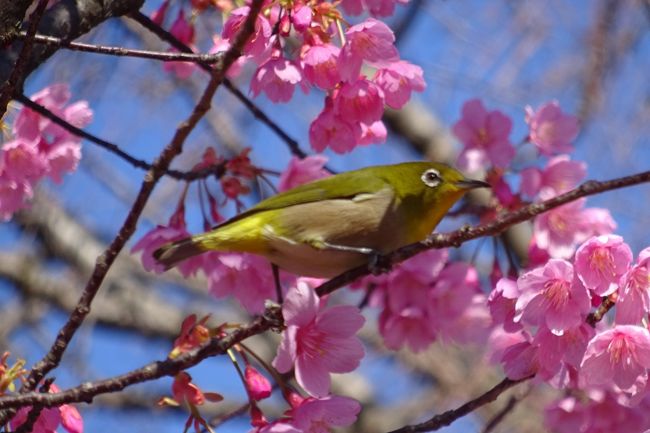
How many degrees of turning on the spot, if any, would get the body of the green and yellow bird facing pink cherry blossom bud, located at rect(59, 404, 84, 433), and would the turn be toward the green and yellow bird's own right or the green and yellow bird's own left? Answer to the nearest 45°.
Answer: approximately 135° to the green and yellow bird's own right

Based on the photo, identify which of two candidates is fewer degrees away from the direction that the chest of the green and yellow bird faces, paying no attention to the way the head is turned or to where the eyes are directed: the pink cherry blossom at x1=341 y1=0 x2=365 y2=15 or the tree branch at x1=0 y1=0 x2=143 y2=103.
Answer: the pink cherry blossom

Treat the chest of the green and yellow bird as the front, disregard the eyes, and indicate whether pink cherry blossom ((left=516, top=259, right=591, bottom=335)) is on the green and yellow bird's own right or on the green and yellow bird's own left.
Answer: on the green and yellow bird's own right

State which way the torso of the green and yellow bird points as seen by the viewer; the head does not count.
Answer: to the viewer's right

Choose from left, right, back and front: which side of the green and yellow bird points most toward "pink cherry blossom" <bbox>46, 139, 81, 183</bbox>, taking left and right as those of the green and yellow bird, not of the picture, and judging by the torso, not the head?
back

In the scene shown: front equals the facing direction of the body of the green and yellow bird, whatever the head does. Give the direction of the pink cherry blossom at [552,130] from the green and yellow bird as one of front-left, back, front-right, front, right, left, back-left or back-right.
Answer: front
